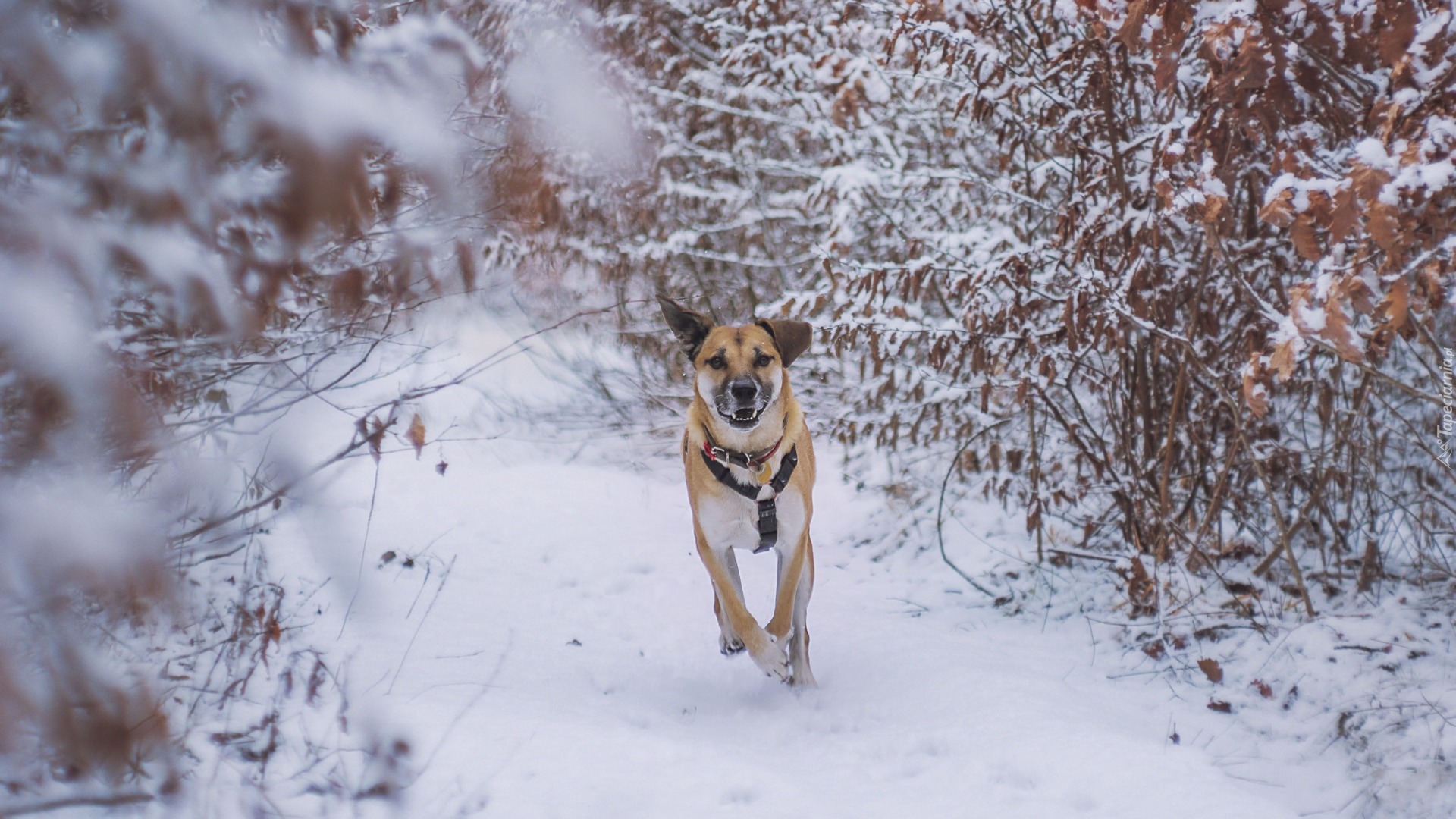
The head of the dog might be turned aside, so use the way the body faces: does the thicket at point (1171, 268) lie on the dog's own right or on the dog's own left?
on the dog's own left

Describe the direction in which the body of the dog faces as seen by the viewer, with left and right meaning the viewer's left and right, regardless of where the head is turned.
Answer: facing the viewer

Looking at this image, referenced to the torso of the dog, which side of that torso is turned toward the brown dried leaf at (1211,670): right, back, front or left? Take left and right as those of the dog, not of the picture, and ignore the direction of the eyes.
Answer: left

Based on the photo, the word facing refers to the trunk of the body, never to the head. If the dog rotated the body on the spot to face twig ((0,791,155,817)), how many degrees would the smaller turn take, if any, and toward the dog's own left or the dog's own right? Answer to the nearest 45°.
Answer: approximately 45° to the dog's own right
